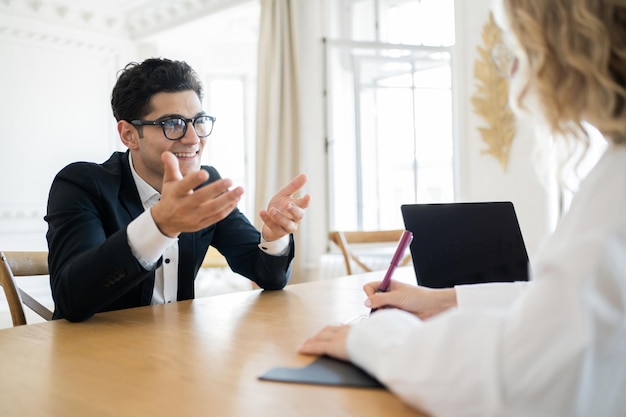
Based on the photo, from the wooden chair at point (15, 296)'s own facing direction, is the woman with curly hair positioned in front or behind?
in front

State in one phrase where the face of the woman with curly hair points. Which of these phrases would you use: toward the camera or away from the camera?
away from the camera

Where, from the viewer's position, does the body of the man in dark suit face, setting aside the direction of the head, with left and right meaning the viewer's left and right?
facing the viewer and to the right of the viewer

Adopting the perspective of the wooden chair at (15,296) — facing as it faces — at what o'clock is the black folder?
The black folder is roughly at 1 o'clock from the wooden chair.

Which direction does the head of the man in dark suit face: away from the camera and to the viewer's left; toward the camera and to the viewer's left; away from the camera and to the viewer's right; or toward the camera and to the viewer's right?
toward the camera and to the viewer's right

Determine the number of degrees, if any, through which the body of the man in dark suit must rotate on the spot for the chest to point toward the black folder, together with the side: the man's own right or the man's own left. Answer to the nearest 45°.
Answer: approximately 45° to the man's own right

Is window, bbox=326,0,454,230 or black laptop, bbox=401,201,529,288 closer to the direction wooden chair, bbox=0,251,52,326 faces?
the black laptop

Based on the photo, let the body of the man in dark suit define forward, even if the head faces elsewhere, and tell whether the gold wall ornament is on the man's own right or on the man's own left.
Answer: on the man's own left

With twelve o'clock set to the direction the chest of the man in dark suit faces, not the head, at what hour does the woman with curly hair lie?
The woman with curly hair is roughly at 1 o'clock from the man in dark suit.

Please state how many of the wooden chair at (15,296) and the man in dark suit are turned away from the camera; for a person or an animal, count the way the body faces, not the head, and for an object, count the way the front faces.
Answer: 0
